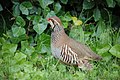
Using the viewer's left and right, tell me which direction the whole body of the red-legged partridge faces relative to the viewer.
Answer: facing to the left of the viewer
